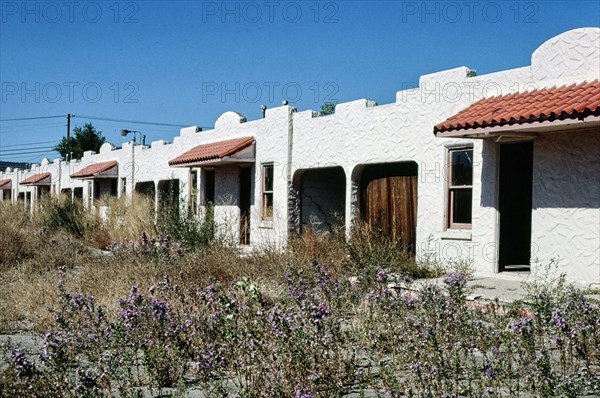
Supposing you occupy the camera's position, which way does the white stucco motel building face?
facing the viewer and to the left of the viewer
